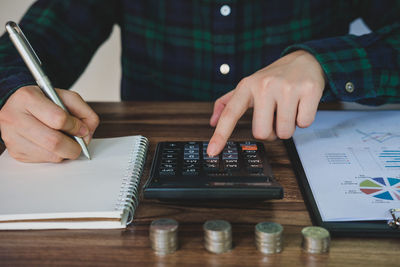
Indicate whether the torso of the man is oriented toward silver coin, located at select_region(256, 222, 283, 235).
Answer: yes

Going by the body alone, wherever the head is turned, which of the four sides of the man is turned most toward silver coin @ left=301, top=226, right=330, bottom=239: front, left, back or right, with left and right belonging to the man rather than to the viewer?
front
